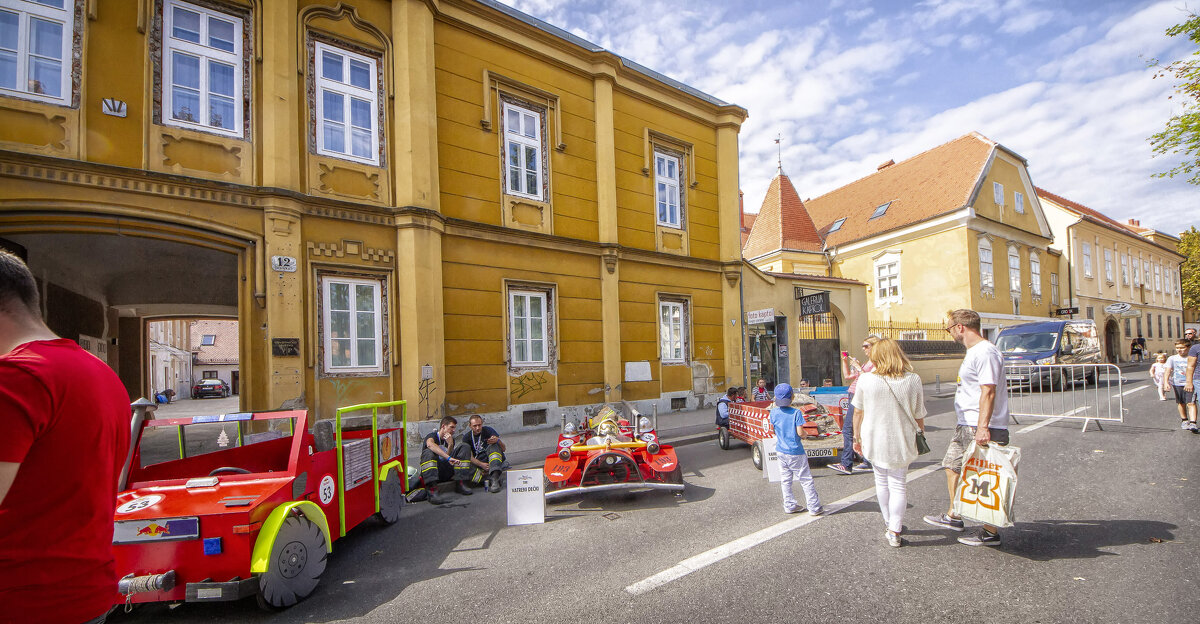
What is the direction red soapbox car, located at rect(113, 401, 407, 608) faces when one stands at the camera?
facing the viewer and to the left of the viewer

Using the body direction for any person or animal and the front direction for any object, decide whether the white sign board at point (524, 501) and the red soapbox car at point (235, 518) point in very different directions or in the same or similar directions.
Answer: same or similar directions

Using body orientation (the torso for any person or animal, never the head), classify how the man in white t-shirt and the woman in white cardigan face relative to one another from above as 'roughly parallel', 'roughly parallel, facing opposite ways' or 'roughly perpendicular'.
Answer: roughly perpendicular

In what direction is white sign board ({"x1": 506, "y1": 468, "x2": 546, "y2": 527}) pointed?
toward the camera

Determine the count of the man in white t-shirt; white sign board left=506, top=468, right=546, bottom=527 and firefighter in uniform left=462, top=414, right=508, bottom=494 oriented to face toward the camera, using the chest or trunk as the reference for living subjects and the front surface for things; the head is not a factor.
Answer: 2

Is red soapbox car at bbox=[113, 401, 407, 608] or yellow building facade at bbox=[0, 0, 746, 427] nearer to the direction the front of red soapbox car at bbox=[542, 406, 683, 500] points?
the red soapbox car

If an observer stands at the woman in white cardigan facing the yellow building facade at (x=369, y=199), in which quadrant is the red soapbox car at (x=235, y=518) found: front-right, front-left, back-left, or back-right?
front-left

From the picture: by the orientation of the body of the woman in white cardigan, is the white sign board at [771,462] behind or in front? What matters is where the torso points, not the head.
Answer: in front

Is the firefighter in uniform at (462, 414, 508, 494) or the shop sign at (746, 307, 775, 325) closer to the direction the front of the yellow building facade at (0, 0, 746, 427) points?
the firefighter in uniform

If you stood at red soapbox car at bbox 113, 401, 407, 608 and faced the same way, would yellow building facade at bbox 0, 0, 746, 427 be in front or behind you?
behind
